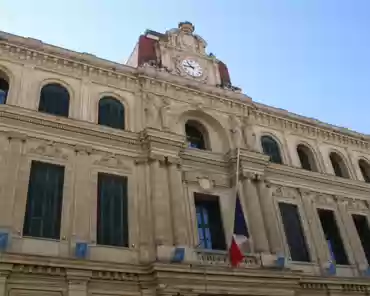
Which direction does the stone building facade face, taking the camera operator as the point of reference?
facing the viewer and to the right of the viewer
